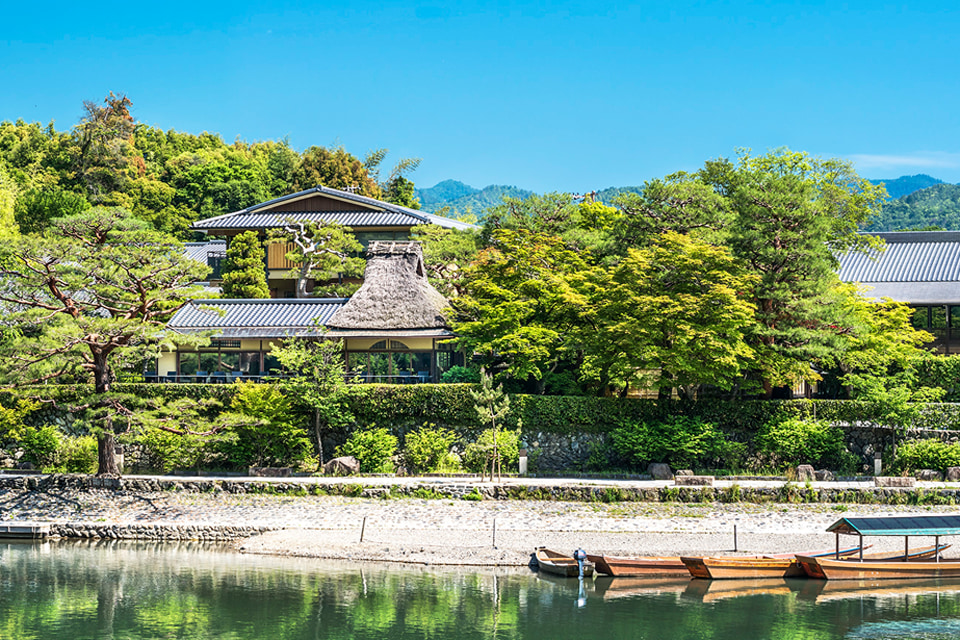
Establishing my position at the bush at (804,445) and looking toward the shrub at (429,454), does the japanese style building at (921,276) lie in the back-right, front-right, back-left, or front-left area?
back-right

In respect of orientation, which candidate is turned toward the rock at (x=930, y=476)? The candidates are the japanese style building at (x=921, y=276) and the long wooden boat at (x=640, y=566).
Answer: the japanese style building

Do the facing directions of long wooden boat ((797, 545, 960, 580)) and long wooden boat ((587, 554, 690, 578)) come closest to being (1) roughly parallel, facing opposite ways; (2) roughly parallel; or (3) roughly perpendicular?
roughly parallel

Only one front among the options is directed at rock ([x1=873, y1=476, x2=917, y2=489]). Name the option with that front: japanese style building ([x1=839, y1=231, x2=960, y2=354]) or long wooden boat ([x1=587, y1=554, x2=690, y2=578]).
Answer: the japanese style building

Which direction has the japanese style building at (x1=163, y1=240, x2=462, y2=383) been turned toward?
toward the camera

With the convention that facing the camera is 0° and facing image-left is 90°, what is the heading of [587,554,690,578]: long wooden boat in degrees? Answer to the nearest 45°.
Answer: approximately 90°

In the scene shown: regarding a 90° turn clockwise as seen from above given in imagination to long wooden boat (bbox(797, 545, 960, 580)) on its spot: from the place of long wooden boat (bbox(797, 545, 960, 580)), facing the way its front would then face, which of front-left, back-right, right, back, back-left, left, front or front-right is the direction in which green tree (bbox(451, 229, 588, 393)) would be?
front-left

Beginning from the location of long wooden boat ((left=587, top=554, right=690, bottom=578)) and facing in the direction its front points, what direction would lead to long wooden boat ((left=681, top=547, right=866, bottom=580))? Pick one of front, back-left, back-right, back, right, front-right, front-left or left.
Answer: back

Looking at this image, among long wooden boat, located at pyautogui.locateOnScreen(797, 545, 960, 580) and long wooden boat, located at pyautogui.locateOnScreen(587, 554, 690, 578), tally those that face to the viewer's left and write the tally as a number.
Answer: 2

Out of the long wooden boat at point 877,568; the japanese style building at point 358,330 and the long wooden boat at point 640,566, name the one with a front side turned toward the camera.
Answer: the japanese style building

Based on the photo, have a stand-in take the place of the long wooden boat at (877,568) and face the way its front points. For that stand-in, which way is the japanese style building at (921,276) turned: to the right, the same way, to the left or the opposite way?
to the left

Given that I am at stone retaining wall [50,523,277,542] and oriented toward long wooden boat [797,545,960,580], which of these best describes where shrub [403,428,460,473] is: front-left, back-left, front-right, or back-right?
front-left

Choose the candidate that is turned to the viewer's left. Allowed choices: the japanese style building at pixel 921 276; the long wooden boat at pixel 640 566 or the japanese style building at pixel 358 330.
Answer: the long wooden boat

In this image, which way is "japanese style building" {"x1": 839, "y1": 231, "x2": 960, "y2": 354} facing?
toward the camera

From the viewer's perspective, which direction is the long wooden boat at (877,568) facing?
to the viewer's left

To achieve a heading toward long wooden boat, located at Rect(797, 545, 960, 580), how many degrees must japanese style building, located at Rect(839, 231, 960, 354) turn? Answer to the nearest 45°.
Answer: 0° — it already faces it

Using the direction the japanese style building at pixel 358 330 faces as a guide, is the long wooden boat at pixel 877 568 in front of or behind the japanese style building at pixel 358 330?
in front

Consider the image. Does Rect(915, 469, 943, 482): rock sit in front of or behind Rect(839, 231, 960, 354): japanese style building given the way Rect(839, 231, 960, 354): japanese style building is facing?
in front
